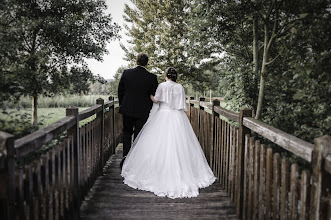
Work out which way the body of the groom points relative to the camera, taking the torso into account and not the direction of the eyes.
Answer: away from the camera

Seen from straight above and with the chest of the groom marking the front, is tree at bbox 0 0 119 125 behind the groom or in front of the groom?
in front

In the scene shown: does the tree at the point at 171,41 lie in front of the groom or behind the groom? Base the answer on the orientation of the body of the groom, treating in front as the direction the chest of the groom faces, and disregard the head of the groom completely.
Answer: in front
